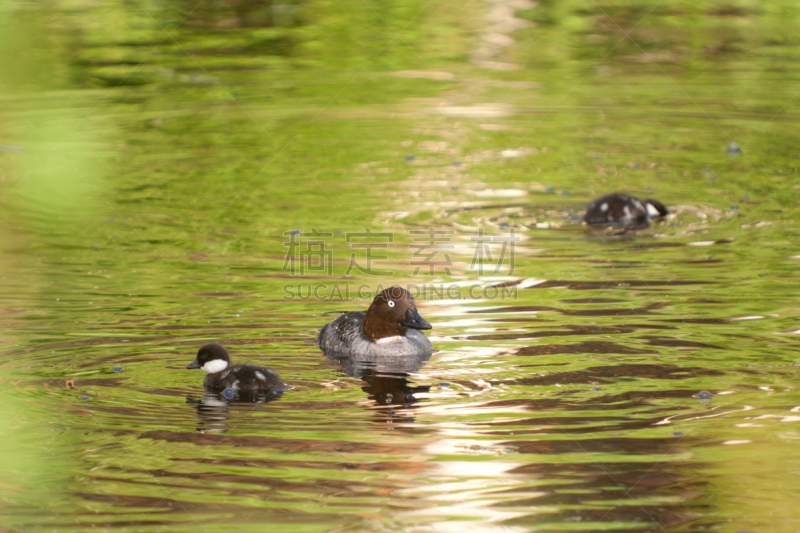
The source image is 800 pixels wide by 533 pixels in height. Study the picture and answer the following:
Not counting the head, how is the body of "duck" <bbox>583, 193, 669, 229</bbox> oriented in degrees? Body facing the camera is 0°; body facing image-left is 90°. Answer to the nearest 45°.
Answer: approximately 270°

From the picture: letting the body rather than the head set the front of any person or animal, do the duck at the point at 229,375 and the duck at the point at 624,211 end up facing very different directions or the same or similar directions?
very different directions

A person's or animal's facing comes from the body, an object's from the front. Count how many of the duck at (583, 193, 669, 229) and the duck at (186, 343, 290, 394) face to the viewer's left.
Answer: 1

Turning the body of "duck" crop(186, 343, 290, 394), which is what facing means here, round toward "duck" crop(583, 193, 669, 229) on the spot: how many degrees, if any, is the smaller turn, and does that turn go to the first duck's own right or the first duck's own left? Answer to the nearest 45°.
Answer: approximately 135° to the first duck's own right

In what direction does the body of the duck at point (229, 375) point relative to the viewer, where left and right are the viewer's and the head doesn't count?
facing to the left of the viewer

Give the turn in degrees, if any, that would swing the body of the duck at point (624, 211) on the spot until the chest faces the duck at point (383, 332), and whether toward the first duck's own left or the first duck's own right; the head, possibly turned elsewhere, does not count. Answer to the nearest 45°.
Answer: approximately 135° to the first duck's own right

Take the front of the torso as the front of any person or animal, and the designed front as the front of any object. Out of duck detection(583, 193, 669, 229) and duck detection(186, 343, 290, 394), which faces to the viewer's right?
duck detection(583, 193, 669, 229)
